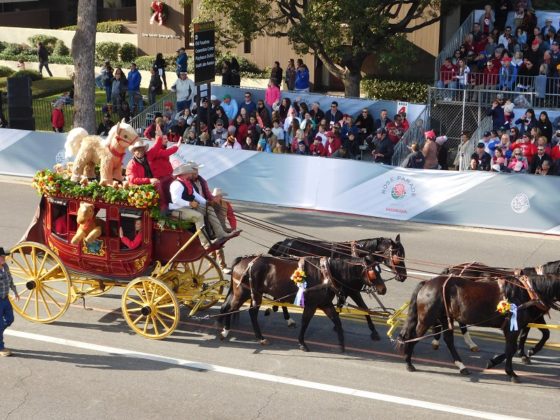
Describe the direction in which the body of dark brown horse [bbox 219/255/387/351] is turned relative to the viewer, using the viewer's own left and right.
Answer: facing to the right of the viewer

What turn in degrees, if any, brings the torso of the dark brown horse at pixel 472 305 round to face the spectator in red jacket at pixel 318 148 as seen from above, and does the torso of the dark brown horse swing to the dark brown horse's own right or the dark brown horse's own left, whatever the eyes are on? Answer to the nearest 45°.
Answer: approximately 90° to the dark brown horse's own left

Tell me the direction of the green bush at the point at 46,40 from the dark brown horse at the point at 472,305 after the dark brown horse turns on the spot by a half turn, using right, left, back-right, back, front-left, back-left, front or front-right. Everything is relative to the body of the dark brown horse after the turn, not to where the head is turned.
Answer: front-right

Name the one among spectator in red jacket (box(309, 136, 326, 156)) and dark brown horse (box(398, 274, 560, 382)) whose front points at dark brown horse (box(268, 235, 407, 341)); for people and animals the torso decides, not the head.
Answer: the spectator in red jacket

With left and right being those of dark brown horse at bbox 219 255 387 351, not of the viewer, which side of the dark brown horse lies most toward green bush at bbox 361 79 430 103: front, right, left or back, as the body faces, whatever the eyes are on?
left

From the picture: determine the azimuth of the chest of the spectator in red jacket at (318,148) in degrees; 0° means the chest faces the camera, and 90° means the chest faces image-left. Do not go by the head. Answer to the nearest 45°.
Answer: approximately 0°

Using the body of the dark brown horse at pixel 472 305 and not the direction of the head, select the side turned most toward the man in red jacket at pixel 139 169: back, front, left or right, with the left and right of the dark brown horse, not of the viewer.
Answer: back

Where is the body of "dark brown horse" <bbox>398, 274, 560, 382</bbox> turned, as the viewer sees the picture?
to the viewer's right

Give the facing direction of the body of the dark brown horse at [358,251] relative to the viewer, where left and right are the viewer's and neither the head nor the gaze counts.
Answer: facing to the right of the viewer

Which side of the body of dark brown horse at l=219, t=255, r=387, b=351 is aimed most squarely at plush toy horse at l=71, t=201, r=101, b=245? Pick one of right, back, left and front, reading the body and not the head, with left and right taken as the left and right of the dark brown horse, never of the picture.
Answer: back
